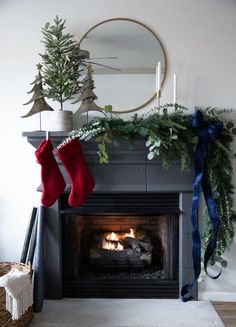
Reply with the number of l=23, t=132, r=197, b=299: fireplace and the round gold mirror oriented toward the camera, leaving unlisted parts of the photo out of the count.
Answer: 2

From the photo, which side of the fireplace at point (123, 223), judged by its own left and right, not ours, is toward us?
front

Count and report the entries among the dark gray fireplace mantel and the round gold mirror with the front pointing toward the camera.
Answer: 2
